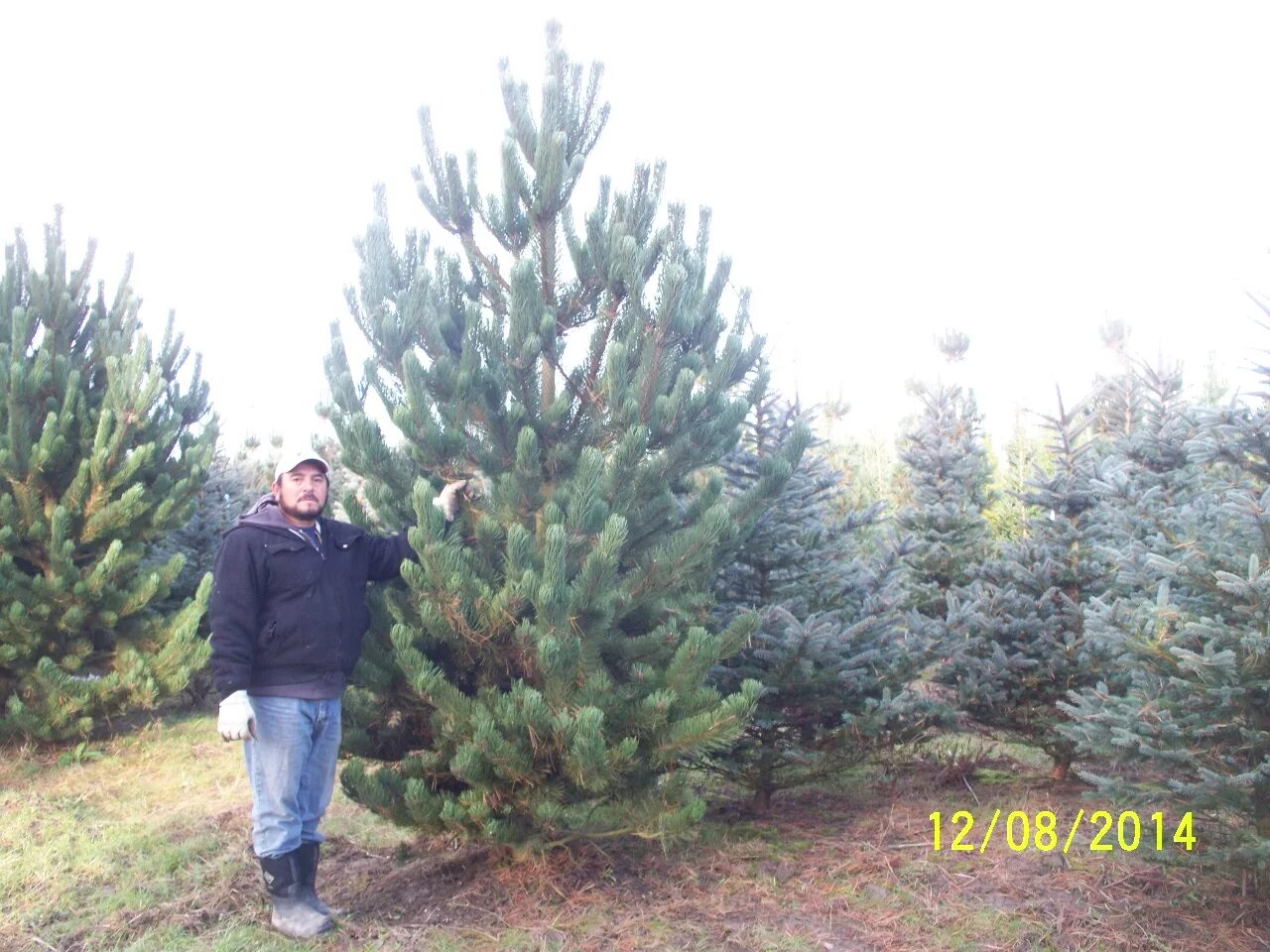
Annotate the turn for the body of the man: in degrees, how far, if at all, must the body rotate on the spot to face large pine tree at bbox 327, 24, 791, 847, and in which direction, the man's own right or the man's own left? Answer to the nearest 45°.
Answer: approximately 45° to the man's own left

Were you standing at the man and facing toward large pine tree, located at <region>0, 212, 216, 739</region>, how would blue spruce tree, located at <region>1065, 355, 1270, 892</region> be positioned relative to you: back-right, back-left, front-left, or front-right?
back-right

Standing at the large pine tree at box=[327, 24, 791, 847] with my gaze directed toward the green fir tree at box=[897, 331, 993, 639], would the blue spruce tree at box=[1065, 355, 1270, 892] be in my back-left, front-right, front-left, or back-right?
front-right

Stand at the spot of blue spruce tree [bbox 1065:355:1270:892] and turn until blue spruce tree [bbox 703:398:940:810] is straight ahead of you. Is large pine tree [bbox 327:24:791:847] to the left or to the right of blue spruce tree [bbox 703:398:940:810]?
left

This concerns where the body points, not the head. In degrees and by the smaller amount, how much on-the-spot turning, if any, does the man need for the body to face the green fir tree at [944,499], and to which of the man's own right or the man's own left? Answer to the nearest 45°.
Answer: approximately 90° to the man's own left

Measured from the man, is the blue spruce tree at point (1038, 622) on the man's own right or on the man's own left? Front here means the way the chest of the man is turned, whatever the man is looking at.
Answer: on the man's own left

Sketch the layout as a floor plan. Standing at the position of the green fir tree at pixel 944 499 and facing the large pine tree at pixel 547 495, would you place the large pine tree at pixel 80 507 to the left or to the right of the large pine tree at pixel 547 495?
right

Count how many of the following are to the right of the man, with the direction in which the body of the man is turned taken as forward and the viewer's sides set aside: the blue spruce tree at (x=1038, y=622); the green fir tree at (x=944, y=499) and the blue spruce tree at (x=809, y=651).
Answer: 0

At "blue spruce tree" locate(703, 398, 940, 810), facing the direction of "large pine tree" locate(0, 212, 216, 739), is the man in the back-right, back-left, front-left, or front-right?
front-left
